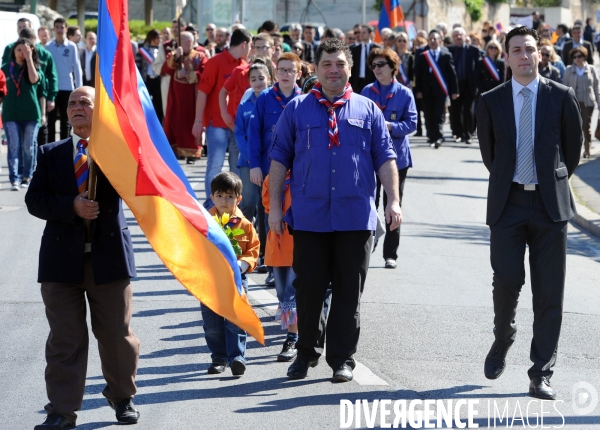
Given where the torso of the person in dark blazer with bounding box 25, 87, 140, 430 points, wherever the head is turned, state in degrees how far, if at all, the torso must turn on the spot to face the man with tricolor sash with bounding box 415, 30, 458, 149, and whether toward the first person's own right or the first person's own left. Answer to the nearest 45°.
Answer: approximately 135° to the first person's own left

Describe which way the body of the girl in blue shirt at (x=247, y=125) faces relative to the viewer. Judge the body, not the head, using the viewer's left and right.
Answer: facing the viewer

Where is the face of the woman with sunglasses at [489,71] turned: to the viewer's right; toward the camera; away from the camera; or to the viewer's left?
toward the camera

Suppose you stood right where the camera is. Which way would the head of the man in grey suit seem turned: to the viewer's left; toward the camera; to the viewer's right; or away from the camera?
toward the camera

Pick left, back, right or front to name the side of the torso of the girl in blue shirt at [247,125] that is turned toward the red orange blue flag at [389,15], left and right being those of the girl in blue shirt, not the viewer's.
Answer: back

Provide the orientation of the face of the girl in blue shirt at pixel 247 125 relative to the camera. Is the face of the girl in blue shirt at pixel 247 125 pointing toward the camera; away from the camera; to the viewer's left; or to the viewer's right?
toward the camera

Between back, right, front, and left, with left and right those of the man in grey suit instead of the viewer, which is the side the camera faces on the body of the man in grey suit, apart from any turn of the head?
front

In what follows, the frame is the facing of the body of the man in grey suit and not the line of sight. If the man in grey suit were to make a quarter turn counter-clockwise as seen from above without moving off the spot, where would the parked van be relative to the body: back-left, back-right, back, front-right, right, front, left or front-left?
back-left

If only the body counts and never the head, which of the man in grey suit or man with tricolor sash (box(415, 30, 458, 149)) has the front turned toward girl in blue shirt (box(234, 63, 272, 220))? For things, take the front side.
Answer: the man with tricolor sash

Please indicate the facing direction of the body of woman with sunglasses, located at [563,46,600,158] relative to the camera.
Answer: toward the camera
